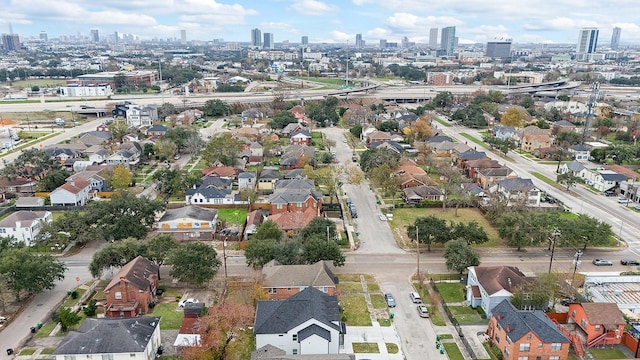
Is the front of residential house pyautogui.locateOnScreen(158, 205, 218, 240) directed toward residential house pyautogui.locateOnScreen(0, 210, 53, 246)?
no

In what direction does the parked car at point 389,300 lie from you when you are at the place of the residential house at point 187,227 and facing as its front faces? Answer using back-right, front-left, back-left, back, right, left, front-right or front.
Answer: front-left

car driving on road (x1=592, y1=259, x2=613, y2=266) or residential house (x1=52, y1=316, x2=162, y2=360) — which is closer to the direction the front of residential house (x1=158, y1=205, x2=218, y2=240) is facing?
the residential house

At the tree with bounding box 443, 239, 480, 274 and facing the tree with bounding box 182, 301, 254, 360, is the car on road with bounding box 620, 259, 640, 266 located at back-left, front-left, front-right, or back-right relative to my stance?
back-left

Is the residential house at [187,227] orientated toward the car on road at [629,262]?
no

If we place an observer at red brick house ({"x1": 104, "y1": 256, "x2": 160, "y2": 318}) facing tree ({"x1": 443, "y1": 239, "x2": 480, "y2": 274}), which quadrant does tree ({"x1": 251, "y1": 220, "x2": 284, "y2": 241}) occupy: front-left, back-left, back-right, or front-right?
front-left

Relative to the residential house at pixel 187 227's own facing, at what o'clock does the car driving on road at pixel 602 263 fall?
The car driving on road is roughly at 10 o'clock from the residential house.

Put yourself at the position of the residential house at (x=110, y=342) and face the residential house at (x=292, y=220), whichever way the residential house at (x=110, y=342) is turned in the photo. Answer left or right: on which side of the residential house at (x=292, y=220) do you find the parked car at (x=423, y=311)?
right

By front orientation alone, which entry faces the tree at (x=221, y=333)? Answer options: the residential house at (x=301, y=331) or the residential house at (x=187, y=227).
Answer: the residential house at (x=187, y=227)

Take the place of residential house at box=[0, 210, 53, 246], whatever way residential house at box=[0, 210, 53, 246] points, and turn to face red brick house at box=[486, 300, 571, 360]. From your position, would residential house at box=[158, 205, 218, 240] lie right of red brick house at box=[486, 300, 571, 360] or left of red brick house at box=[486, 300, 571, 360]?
left

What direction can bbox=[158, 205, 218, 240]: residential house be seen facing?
toward the camera

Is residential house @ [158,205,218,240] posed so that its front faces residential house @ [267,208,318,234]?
no

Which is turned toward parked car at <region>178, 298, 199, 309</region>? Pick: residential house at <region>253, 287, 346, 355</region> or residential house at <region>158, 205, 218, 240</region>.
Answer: residential house at <region>158, 205, 218, 240</region>

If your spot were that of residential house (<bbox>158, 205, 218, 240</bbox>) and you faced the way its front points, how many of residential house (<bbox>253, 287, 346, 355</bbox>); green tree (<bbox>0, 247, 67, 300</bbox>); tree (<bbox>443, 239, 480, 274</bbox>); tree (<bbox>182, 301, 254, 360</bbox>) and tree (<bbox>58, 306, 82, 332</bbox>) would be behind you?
0
